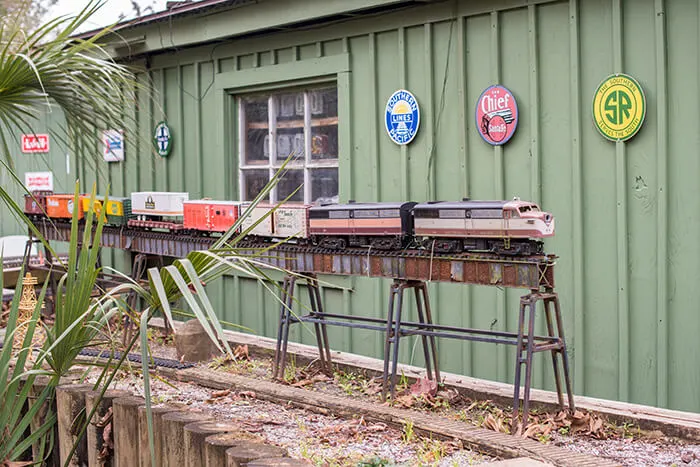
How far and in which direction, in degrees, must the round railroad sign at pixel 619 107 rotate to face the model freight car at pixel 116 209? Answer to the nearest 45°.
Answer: approximately 45° to its right

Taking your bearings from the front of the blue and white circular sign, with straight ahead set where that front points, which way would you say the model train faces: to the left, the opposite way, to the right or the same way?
to the left

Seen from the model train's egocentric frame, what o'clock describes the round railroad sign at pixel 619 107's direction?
The round railroad sign is roughly at 10 o'clock from the model train.

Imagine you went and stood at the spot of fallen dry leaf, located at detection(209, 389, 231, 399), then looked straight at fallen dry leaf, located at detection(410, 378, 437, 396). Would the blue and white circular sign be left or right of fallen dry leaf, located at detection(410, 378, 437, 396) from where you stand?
left

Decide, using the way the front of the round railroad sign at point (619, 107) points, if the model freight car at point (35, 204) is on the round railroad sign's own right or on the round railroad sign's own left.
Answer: on the round railroad sign's own right

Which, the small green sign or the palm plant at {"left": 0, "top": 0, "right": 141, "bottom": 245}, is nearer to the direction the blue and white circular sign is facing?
the palm plant

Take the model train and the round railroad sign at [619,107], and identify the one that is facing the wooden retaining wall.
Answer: the round railroad sign

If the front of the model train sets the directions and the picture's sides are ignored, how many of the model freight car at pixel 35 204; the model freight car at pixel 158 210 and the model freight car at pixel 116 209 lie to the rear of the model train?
3

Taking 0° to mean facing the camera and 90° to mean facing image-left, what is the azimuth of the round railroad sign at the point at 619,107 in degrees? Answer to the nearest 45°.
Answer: approximately 45°

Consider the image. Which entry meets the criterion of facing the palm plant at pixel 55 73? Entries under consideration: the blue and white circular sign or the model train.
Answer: the blue and white circular sign

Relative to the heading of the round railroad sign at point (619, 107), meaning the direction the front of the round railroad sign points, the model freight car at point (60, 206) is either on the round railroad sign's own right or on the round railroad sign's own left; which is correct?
on the round railroad sign's own right

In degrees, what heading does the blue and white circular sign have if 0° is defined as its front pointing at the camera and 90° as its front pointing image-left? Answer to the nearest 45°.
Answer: approximately 45°
